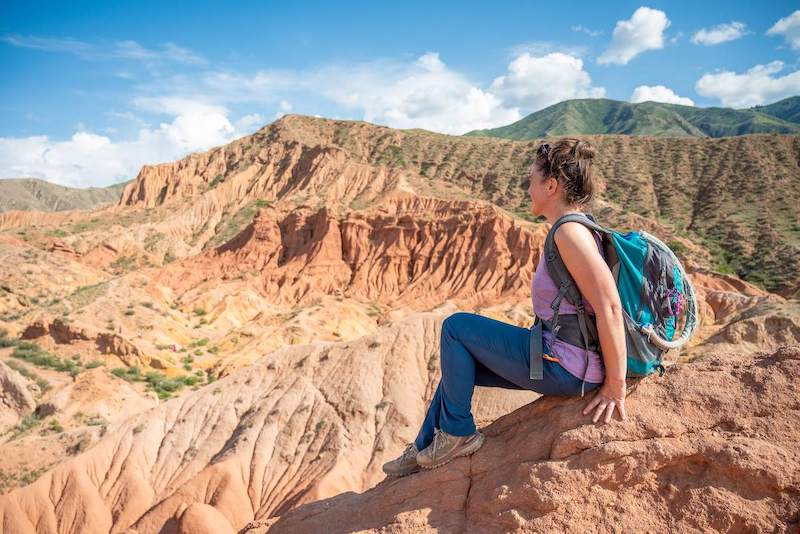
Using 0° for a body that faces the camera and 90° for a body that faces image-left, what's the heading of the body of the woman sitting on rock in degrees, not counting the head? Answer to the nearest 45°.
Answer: approximately 90°

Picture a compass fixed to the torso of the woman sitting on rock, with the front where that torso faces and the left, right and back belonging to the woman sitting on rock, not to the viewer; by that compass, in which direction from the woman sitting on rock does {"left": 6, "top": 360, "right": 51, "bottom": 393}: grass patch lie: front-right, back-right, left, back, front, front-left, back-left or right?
front-right

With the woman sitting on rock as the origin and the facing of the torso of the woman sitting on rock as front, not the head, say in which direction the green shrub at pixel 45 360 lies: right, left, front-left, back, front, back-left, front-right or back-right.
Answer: front-right

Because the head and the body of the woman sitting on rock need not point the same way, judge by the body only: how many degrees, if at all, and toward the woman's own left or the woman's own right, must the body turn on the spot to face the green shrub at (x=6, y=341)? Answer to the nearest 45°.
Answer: approximately 45° to the woman's own right
